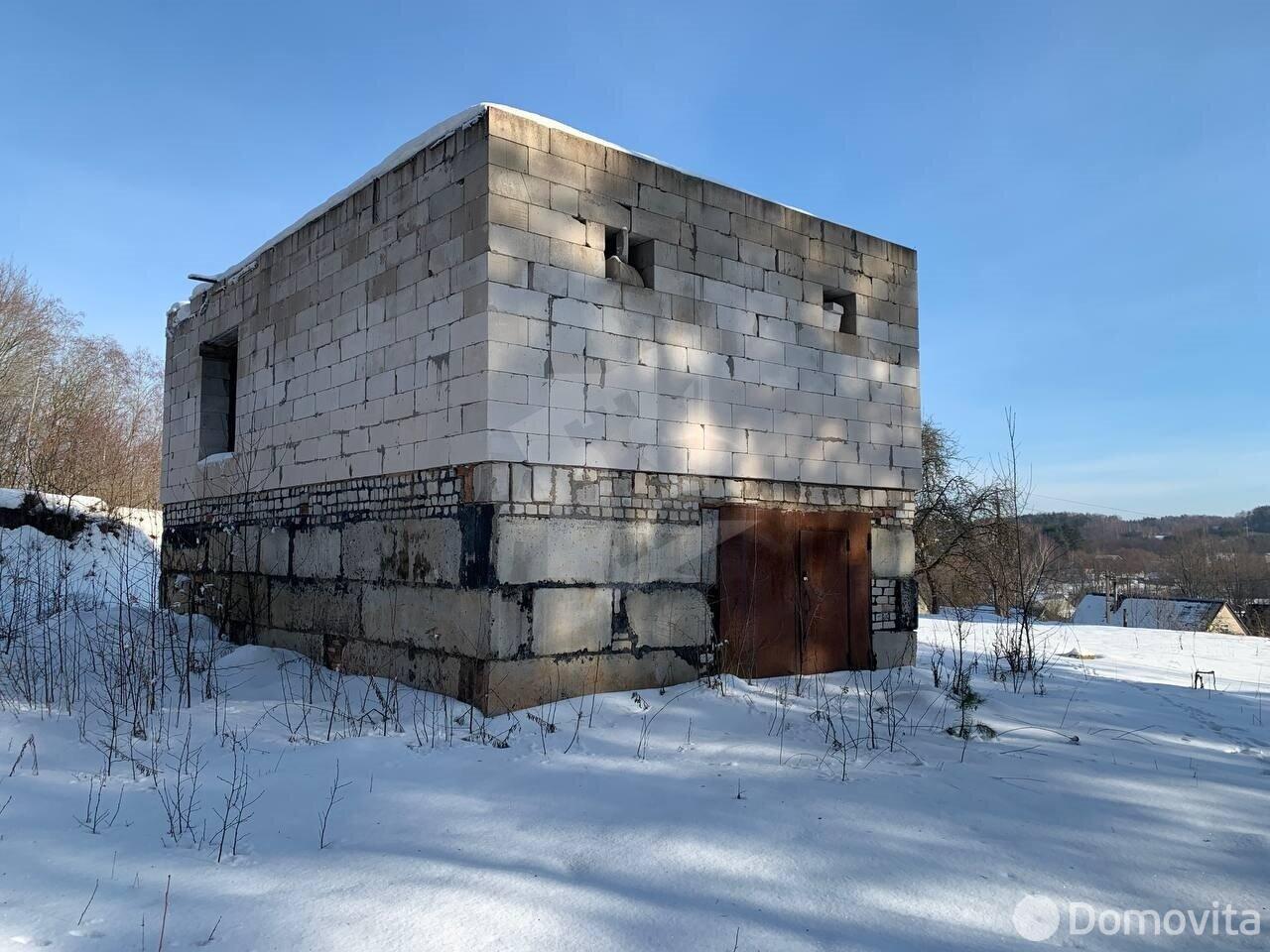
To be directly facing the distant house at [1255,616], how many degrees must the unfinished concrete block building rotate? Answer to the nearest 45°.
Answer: approximately 90° to its left

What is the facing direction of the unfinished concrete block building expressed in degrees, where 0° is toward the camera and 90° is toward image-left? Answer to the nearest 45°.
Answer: approximately 315°

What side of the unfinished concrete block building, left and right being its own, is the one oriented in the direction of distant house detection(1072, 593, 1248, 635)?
left
